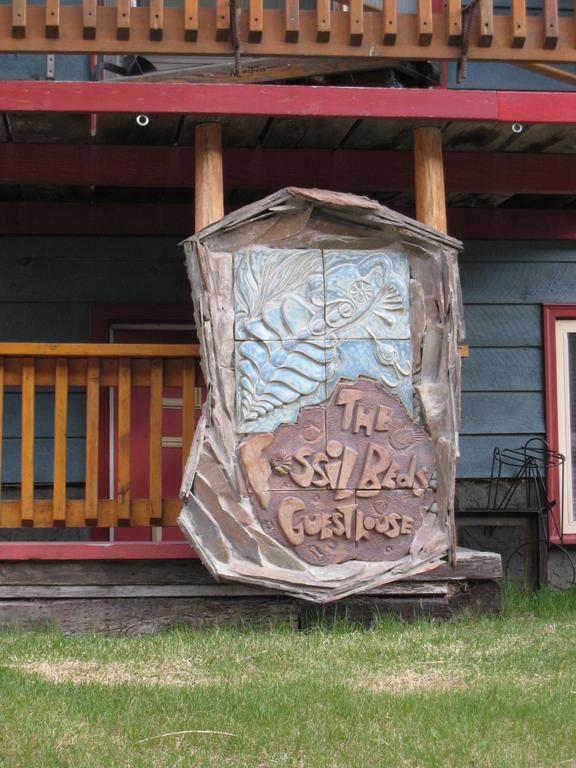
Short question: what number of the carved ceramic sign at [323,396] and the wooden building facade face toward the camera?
2

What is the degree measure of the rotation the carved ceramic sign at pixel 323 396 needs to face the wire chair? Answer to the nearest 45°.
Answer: approximately 135° to its left

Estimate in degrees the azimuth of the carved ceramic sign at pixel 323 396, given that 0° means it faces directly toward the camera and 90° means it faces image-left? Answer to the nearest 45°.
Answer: approximately 0°

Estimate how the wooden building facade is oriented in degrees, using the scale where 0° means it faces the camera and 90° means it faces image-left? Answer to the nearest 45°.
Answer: approximately 0°
